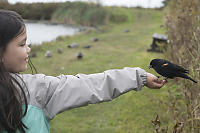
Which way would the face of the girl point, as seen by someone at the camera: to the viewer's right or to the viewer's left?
to the viewer's right

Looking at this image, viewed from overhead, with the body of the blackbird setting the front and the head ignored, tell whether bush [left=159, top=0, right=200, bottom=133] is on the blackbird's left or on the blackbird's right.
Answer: on the blackbird's right

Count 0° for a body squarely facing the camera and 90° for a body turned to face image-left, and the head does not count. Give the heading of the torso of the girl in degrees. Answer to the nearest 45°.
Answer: approximately 270°

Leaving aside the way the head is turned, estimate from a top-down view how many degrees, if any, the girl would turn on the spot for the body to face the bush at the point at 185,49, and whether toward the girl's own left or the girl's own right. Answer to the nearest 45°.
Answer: approximately 45° to the girl's own left

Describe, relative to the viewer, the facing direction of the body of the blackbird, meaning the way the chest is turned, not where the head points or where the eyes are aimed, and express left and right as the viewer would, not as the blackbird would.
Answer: facing to the left of the viewer
